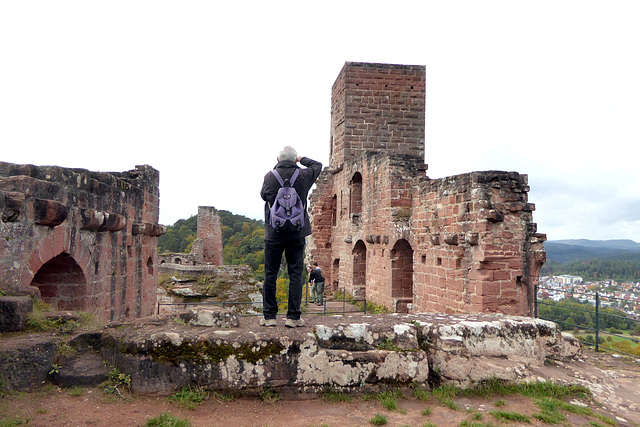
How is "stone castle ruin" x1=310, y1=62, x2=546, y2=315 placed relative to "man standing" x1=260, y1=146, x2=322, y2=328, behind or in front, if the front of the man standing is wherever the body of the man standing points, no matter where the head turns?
in front

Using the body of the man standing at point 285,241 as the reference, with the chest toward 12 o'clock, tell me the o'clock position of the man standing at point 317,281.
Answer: the man standing at point 317,281 is roughly at 12 o'clock from the man standing at point 285,241.

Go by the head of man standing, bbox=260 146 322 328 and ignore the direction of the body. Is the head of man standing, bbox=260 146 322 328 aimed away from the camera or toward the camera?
away from the camera

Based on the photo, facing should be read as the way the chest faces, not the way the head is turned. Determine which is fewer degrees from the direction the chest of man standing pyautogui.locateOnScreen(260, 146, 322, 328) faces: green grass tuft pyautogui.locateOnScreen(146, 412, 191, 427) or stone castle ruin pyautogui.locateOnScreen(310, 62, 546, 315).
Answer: the stone castle ruin

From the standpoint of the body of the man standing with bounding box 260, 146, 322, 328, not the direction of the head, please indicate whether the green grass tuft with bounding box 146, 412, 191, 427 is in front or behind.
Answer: behind

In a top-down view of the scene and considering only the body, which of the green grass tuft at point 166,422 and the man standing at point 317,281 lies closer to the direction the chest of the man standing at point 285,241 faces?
the man standing

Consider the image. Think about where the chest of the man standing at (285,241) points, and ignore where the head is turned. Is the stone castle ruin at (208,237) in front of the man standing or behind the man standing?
in front

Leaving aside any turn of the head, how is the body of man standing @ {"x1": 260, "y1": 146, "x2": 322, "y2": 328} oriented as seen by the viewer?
away from the camera
